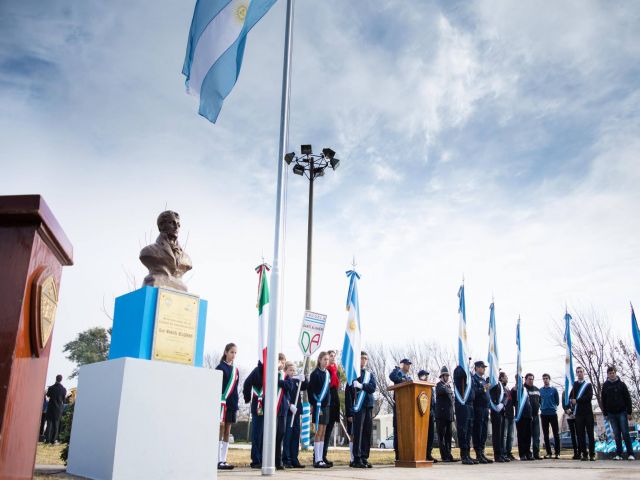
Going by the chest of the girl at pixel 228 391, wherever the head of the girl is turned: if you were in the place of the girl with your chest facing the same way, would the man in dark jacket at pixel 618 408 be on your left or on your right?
on your left

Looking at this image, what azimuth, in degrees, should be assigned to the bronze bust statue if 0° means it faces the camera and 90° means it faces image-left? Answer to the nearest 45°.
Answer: approximately 315°

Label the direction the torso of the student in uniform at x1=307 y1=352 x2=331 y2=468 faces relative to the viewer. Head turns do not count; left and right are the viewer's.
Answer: facing the viewer and to the right of the viewer

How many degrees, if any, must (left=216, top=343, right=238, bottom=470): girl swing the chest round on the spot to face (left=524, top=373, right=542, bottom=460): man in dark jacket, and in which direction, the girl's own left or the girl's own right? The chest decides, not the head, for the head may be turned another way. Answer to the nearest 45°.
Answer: approximately 90° to the girl's own left

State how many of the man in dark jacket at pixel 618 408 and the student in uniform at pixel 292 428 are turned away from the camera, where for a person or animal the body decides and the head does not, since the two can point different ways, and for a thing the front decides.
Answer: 0

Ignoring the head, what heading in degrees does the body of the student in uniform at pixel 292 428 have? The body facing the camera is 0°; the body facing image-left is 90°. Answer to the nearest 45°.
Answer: approximately 315°

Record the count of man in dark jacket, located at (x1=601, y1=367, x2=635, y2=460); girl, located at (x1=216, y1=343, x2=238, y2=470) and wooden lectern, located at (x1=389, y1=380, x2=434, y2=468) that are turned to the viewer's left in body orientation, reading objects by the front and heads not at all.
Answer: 0

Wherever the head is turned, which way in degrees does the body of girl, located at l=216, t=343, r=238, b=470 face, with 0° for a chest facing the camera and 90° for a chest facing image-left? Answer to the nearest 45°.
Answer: approximately 315°

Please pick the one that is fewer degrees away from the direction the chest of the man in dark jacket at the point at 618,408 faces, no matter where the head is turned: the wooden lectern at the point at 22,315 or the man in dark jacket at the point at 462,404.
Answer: the wooden lectern

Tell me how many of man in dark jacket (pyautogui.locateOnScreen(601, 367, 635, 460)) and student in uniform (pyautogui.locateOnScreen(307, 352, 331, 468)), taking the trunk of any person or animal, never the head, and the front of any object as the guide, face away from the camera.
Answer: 0

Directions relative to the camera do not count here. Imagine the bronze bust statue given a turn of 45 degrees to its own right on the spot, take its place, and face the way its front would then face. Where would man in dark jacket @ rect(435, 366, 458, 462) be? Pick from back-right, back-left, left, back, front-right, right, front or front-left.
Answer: back-left

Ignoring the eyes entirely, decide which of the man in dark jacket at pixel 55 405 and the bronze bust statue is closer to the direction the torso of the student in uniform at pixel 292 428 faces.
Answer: the bronze bust statue

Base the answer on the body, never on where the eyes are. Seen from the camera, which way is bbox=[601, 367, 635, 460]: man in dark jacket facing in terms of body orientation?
toward the camera

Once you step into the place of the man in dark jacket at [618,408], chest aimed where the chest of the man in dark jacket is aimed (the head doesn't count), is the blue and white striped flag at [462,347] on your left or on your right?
on your right
